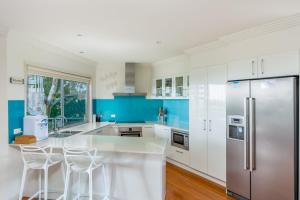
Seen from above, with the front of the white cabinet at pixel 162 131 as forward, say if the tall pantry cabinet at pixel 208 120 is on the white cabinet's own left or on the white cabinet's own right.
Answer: on the white cabinet's own left

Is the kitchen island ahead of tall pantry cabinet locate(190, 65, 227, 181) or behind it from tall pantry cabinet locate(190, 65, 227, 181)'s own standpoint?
ahead

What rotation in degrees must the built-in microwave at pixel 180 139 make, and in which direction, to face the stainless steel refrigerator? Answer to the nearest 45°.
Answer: approximately 90° to its left

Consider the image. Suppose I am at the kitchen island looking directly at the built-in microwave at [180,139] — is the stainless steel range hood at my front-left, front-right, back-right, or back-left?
front-left

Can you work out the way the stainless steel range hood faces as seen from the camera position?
facing the viewer

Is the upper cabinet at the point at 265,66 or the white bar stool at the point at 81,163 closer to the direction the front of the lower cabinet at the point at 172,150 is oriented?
the white bar stool

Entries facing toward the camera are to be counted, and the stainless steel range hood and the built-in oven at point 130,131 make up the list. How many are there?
2

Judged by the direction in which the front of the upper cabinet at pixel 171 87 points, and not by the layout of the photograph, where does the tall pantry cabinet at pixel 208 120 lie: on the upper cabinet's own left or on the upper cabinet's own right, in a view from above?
on the upper cabinet's own left

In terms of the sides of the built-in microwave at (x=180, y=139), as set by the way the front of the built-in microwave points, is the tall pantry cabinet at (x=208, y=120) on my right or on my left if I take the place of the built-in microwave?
on my left

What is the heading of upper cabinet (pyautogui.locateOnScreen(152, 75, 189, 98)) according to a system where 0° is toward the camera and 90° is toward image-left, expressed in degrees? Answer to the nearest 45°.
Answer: approximately 45°

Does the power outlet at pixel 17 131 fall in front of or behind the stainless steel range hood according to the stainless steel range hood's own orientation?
in front

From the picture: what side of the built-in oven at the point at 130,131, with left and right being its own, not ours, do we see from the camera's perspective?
front

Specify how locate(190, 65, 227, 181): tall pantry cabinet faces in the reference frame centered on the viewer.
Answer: facing the viewer and to the left of the viewer
